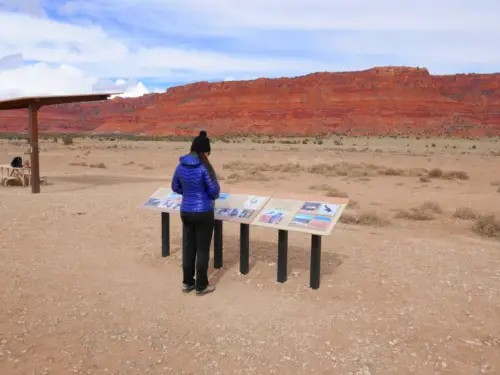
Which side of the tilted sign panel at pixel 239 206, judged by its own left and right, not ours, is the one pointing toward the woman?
front

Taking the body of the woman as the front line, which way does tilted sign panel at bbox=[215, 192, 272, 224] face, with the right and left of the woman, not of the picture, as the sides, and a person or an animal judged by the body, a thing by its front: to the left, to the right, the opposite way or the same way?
the opposite way

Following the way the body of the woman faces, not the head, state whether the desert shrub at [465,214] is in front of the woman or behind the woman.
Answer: in front

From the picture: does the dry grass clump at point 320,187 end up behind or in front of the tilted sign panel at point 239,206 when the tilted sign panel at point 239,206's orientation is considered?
behind

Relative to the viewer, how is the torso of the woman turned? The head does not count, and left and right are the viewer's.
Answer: facing away from the viewer and to the right of the viewer

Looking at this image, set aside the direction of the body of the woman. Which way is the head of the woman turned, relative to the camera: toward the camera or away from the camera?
away from the camera

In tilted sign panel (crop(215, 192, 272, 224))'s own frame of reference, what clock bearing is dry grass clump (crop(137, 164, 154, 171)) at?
The dry grass clump is roughly at 4 o'clock from the tilted sign panel.

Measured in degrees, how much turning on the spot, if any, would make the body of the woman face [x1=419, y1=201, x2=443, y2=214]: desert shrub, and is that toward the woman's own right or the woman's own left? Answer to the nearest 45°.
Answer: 0° — they already face it

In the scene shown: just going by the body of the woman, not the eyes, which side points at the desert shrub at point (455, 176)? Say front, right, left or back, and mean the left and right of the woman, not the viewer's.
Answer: front

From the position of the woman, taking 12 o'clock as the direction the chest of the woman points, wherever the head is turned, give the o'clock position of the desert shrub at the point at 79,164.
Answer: The desert shrub is roughly at 10 o'clock from the woman.

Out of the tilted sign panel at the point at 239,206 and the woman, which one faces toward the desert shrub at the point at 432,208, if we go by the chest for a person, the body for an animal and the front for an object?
the woman

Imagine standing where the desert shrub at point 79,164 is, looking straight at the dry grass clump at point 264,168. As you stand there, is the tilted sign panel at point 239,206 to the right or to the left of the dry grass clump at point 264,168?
right

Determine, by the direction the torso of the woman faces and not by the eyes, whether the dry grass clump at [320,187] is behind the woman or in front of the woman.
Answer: in front

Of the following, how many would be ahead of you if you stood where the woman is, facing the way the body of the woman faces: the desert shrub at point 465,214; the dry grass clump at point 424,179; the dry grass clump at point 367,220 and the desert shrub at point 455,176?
4

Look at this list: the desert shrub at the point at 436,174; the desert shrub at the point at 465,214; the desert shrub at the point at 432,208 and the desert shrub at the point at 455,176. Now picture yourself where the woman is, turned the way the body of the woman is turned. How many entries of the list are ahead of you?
4
